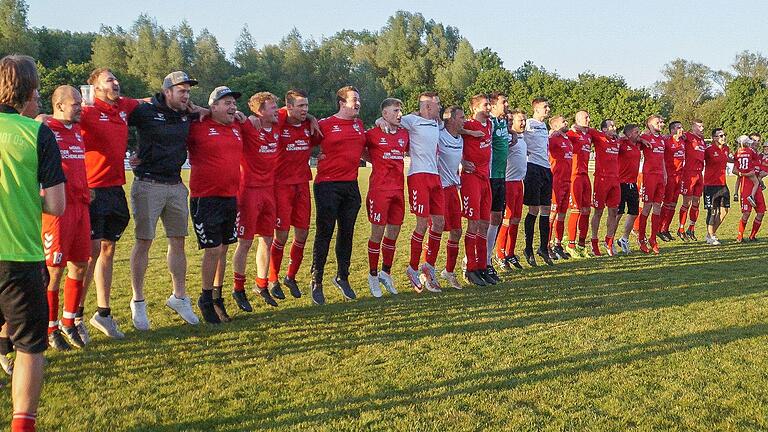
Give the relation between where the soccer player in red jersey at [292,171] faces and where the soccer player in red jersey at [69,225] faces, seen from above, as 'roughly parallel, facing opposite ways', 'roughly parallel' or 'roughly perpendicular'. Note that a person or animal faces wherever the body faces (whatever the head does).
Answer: roughly parallel

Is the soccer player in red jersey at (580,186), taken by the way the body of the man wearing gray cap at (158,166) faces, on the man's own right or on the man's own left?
on the man's own left

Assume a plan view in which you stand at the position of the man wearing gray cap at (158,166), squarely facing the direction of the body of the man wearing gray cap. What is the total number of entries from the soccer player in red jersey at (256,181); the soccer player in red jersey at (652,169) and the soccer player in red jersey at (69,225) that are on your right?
1

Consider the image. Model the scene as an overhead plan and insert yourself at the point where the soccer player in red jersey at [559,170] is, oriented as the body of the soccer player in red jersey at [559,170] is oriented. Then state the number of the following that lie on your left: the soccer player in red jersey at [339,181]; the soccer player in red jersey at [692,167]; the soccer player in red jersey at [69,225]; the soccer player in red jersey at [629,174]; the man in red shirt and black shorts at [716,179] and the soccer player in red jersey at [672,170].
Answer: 4

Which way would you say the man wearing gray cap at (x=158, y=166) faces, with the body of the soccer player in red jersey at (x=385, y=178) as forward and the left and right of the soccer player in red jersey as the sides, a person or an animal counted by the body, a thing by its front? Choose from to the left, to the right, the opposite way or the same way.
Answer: the same way

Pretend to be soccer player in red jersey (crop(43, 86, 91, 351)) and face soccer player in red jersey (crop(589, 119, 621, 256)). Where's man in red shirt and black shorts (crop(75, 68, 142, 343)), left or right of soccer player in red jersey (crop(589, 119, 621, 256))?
left

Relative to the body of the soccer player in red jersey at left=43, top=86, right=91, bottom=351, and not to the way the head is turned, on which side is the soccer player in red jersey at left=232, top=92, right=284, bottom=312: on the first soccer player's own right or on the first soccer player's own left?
on the first soccer player's own left

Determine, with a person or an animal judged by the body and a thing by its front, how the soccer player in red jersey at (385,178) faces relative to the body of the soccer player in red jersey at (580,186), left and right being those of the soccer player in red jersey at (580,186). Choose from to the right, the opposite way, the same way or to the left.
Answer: the same way

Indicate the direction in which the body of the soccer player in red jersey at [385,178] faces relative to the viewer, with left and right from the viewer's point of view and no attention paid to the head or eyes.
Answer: facing the viewer and to the right of the viewer

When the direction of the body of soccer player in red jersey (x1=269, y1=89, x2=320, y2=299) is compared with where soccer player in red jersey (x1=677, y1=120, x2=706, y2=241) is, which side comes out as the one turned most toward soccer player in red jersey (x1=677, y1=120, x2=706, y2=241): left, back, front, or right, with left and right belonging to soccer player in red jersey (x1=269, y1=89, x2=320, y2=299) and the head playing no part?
left

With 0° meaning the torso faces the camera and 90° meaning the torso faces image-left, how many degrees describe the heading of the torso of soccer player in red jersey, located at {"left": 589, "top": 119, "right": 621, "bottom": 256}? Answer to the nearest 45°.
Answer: approximately 315°

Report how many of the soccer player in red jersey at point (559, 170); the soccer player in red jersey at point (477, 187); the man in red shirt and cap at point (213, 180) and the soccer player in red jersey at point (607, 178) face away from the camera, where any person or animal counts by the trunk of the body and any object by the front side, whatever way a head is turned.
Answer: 0

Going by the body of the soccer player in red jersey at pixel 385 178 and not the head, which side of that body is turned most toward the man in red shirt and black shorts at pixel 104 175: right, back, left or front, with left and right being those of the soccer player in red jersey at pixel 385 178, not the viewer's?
right

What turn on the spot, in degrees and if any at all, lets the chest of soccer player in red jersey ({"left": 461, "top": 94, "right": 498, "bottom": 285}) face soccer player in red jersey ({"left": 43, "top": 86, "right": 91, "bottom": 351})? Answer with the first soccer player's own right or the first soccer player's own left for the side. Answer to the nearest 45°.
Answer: approximately 90° to the first soccer player's own right

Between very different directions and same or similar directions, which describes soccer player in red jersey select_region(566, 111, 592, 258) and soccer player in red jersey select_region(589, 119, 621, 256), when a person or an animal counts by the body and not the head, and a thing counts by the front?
same or similar directions

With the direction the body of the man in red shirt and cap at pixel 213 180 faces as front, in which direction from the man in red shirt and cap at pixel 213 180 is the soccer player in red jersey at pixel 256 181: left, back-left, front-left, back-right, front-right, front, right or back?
left

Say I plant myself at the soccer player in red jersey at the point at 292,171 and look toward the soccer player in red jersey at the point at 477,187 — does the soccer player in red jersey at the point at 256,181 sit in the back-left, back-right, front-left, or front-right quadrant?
back-right

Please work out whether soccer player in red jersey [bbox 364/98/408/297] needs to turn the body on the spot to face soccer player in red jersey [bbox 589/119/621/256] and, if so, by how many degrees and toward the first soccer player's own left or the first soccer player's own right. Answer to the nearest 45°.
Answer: approximately 90° to the first soccer player's own left

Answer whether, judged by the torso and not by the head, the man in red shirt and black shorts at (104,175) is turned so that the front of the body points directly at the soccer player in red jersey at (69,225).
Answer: no

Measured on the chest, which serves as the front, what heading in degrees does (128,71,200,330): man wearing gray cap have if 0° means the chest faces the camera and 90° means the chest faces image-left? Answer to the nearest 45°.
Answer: approximately 315°

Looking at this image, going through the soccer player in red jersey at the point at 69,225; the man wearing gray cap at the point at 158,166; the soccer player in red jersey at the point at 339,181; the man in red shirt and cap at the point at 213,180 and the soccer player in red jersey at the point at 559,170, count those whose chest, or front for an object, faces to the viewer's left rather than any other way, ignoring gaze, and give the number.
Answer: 0

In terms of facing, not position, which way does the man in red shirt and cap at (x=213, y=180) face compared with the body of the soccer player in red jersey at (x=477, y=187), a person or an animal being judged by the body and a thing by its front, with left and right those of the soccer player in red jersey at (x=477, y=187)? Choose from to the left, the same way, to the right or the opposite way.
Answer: the same way

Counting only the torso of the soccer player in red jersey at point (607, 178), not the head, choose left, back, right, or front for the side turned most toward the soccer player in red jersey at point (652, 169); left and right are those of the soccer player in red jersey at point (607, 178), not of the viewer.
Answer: left
